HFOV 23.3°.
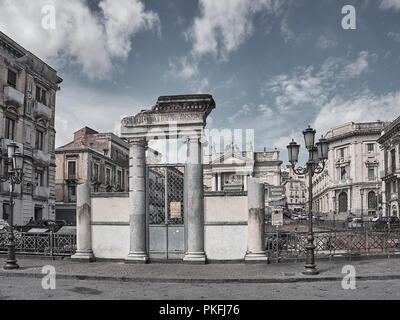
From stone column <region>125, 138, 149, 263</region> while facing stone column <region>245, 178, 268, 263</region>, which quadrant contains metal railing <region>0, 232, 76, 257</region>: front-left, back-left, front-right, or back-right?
back-left

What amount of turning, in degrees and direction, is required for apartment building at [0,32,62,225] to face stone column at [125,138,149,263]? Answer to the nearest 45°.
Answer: approximately 45° to its right

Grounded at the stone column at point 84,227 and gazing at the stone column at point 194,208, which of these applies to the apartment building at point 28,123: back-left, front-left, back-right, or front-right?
back-left

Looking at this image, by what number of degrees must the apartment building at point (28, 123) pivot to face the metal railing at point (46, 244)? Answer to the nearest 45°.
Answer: approximately 45° to its right

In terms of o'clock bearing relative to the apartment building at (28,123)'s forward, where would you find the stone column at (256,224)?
The stone column is roughly at 1 o'clock from the apartment building.

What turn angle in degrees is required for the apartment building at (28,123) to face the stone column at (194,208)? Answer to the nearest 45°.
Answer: approximately 45° to its right

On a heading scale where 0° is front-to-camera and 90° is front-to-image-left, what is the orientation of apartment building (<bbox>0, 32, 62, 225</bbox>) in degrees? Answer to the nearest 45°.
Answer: approximately 315°

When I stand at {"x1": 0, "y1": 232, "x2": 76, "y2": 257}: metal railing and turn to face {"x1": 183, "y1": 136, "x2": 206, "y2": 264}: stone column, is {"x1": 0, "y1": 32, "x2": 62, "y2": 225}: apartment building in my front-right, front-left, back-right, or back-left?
back-left
